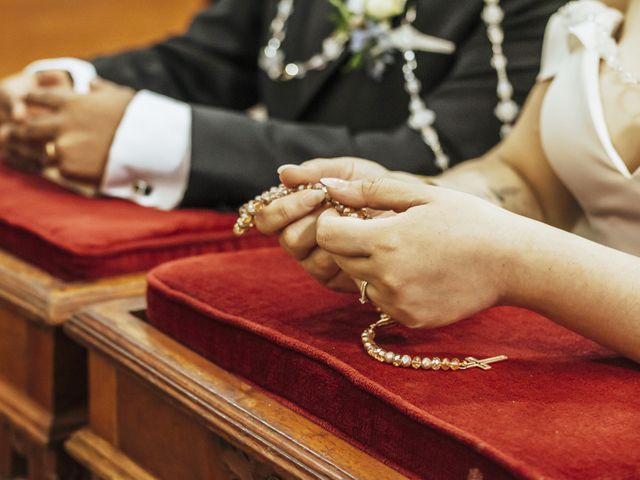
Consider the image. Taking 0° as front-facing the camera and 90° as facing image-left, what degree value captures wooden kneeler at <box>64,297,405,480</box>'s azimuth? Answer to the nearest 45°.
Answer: approximately 45°
